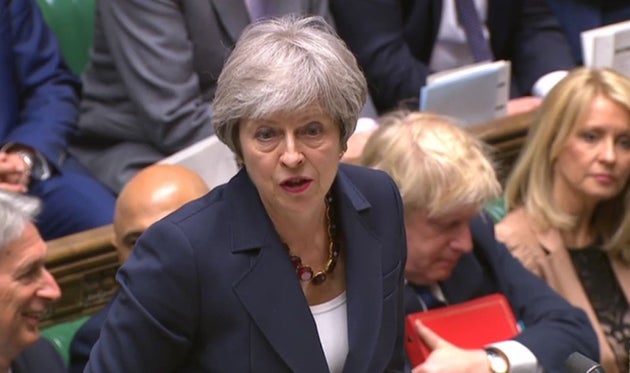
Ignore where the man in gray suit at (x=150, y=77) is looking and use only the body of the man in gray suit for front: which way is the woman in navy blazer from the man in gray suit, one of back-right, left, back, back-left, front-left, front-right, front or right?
front-right

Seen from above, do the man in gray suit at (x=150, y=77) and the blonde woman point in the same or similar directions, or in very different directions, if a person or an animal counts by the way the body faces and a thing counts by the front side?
same or similar directions

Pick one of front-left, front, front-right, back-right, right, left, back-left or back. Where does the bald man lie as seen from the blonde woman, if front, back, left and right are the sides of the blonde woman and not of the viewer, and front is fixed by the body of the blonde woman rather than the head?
right

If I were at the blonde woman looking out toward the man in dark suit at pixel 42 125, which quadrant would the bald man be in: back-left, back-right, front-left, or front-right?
front-left

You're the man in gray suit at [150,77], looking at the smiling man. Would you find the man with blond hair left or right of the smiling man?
left

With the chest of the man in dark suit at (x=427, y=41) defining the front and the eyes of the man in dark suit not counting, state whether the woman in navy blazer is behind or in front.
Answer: in front

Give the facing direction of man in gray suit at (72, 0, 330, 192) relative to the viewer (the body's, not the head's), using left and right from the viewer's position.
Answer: facing the viewer and to the right of the viewer

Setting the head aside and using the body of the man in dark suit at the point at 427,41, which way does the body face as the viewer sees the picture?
toward the camera

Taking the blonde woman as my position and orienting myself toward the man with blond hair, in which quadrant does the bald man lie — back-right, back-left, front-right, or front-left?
front-right

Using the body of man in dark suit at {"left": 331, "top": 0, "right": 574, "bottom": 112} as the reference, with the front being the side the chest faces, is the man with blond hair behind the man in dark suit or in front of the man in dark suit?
in front

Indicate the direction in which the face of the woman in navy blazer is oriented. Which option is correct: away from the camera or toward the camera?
toward the camera

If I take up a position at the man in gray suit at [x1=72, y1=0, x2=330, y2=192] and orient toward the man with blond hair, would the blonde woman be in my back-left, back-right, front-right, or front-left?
front-left

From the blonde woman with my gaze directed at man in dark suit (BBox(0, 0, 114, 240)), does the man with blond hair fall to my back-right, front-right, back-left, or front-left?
front-left
